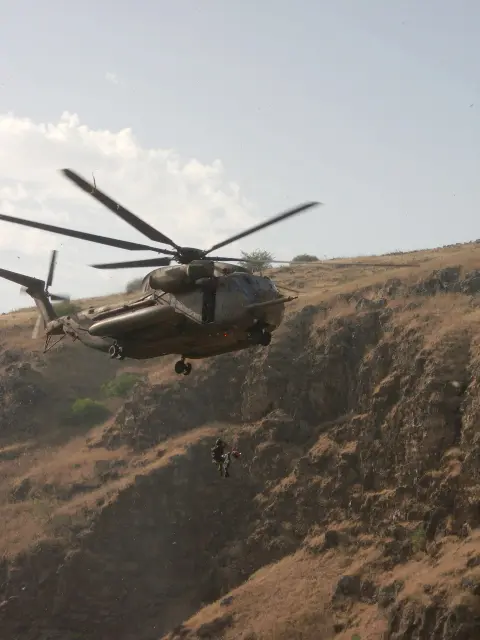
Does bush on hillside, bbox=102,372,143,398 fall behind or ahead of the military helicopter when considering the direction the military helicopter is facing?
behind

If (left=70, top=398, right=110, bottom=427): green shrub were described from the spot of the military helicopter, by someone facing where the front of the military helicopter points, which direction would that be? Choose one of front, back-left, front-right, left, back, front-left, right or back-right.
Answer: back-left

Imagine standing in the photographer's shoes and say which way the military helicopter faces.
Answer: facing the viewer and to the right of the viewer
